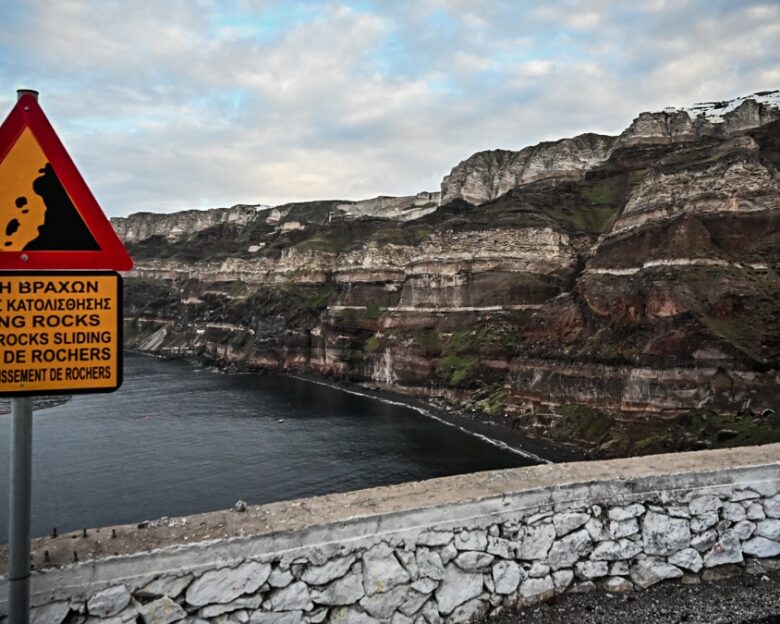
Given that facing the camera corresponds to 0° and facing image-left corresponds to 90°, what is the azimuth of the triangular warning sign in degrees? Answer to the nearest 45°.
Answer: approximately 0°
